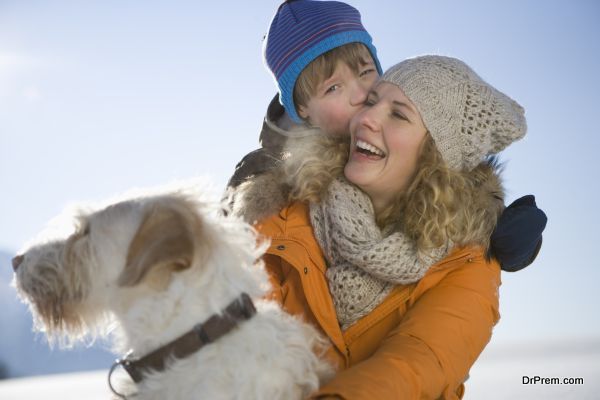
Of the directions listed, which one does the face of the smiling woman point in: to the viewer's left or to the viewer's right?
to the viewer's left

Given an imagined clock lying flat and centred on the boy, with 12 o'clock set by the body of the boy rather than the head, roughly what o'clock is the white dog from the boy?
The white dog is roughly at 2 o'clock from the boy.

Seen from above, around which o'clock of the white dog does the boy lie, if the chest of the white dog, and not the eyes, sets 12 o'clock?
The boy is roughly at 4 o'clock from the white dog.

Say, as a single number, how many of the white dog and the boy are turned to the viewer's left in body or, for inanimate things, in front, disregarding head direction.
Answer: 1

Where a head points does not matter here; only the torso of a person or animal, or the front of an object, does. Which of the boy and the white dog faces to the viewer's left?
the white dog

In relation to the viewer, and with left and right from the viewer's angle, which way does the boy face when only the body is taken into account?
facing the viewer and to the right of the viewer

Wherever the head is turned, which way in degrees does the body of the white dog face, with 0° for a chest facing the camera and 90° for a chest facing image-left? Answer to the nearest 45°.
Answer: approximately 90°
